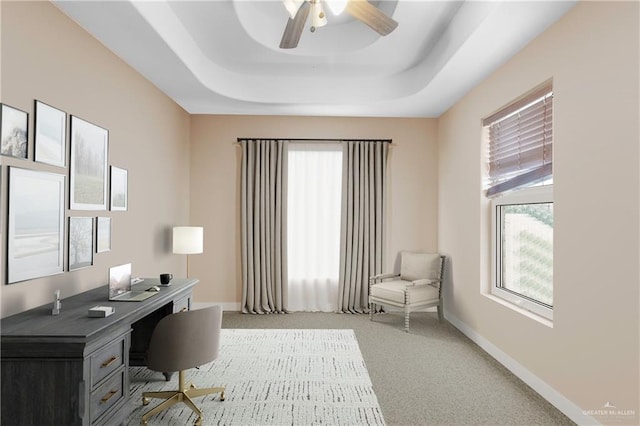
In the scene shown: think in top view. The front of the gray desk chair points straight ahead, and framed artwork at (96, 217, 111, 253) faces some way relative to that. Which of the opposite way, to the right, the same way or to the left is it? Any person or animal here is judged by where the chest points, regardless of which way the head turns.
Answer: the opposite way

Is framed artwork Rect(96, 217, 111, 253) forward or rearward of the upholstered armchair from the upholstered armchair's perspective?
forward

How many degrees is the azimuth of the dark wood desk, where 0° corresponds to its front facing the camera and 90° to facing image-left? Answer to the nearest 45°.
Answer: approximately 315°

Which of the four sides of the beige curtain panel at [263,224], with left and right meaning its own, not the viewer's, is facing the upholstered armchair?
left

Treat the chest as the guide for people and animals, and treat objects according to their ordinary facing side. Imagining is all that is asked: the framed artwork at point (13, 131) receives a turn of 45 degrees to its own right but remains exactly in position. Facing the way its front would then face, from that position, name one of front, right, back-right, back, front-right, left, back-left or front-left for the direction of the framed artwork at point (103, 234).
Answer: back-left

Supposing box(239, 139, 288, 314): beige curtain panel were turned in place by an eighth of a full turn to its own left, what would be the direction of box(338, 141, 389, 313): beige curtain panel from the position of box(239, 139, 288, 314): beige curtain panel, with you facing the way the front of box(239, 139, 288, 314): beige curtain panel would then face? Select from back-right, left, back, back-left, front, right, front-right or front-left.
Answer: front-left

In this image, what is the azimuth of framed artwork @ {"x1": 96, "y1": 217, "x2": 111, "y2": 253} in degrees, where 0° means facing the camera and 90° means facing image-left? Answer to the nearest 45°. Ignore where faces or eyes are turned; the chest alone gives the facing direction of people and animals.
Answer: approximately 315°

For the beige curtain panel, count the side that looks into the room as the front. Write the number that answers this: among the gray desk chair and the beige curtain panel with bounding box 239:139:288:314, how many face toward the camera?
1

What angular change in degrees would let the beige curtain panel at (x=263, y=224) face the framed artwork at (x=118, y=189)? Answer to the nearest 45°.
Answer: approximately 45° to its right

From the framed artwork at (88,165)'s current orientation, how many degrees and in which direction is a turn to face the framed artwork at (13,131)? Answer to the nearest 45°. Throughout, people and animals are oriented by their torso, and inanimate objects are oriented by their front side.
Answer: approximately 90° to its right
